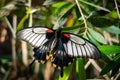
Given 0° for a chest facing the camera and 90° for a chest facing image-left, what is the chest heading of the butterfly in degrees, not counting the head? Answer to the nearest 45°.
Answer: approximately 180°
